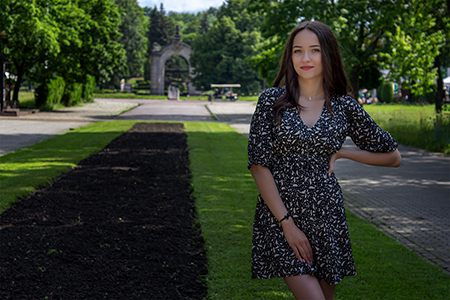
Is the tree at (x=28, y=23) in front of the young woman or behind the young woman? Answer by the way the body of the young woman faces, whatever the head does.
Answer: behind

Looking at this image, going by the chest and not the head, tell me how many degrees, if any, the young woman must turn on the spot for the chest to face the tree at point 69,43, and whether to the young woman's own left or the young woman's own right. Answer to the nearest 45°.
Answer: approximately 135° to the young woman's own right

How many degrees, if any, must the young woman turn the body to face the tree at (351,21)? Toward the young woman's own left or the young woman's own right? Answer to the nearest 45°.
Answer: approximately 180°

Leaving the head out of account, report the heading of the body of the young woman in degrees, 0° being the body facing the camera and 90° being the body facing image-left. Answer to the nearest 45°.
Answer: approximately 0°

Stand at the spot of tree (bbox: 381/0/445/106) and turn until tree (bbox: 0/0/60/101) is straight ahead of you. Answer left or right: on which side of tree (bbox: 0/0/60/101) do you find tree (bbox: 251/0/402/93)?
right

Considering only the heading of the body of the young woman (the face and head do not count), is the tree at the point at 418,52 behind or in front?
behind

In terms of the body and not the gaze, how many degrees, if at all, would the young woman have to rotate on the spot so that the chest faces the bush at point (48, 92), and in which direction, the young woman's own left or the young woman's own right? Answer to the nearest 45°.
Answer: approximately 135° to the young woman's own right
